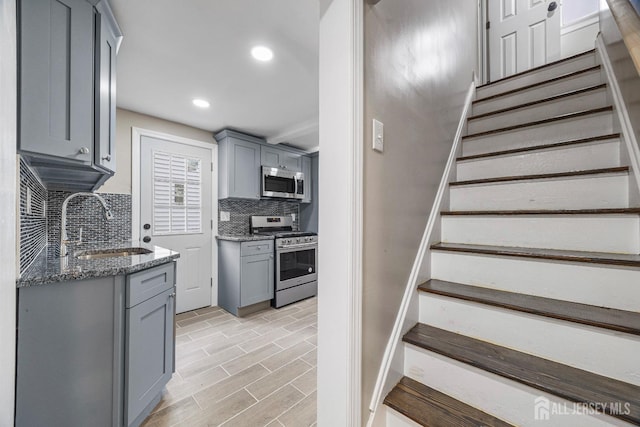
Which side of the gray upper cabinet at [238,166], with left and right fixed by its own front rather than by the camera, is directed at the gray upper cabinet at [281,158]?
left

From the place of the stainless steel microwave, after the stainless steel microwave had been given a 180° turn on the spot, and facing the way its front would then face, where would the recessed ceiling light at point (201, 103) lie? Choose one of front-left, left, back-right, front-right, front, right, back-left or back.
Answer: left

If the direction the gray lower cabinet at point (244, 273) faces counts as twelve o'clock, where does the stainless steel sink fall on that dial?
The stainless steel sink is roughly at 3 o'clock from the gray lower cabinet.

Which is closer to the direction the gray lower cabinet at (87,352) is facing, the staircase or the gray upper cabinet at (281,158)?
the staircase

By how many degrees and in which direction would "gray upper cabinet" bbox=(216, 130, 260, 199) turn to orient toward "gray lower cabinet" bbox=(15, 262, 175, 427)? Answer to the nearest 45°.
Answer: approximately 45° to its right

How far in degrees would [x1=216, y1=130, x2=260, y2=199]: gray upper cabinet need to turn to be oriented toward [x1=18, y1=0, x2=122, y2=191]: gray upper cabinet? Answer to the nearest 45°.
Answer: approximately 45° to its right

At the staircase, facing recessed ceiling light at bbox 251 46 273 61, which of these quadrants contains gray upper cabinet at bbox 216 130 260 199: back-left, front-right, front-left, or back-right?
front-right

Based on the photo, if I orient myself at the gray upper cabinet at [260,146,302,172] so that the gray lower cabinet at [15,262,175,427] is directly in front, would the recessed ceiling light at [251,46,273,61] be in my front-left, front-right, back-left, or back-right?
front-left

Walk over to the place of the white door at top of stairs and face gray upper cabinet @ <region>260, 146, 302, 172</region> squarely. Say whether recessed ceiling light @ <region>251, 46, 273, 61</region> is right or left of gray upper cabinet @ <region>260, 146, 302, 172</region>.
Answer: left

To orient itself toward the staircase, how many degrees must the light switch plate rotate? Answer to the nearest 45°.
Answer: approximately 45° to its left

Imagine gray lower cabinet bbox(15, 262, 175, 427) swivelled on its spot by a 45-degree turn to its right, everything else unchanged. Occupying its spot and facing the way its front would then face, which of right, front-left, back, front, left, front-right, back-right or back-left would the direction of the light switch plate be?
front-left

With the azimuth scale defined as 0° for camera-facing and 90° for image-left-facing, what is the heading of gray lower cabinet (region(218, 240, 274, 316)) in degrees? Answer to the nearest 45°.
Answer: approximately 315°

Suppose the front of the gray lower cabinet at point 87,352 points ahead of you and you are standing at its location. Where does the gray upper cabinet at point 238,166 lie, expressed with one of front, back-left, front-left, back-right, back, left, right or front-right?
left

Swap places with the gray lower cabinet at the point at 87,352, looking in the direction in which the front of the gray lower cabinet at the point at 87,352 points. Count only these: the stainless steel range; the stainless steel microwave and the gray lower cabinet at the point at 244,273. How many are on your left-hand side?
3

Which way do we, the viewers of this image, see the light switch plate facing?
facing the viewer and to the right of the viewer

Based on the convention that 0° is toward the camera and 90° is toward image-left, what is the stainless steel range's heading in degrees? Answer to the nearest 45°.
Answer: approximately 315°
